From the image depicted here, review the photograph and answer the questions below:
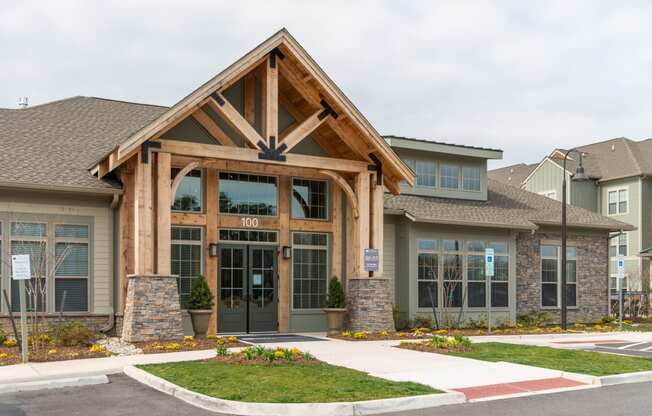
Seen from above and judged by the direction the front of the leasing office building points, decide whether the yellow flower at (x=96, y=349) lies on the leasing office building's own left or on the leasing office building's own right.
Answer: on the leasing office building's own right

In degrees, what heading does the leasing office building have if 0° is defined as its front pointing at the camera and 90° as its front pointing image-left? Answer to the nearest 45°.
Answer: approximately 315°
